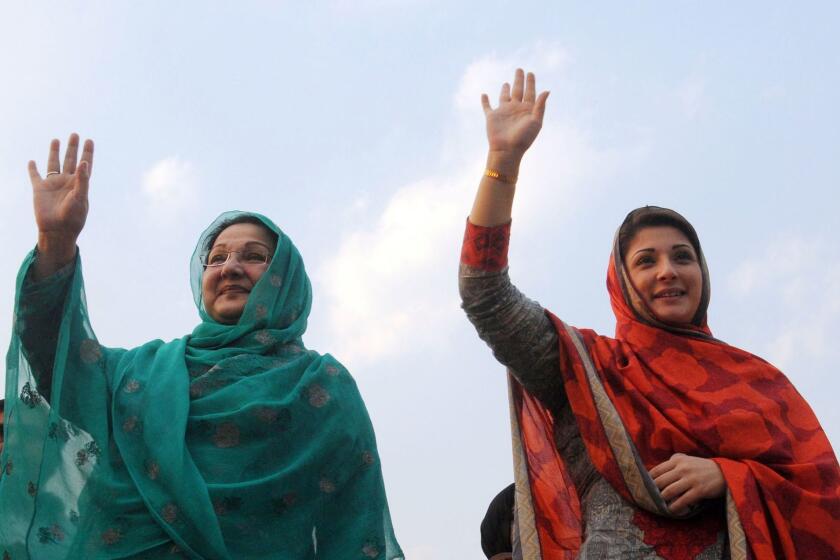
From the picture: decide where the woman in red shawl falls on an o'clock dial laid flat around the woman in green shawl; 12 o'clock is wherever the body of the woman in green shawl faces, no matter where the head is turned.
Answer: The woman in red shawl is roughly at 9 o'clock from the woman in green shawl.

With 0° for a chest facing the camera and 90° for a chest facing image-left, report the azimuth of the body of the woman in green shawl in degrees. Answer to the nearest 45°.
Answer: approximately 0°

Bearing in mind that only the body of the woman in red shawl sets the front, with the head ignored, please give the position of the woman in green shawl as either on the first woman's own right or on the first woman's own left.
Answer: on the first woman's own right

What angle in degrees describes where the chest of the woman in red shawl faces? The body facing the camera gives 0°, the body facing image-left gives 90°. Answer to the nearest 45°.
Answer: approximately 0°

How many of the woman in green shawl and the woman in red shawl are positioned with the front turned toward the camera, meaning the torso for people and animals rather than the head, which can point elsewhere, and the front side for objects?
2
